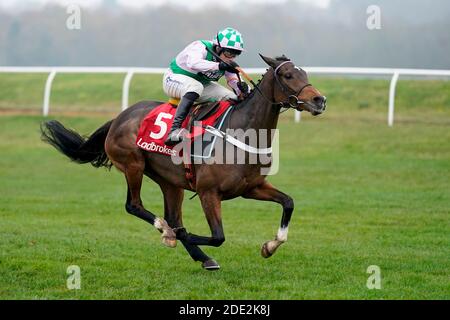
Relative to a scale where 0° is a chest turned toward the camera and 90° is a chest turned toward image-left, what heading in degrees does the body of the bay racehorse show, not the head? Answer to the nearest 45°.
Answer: approximately 270°
